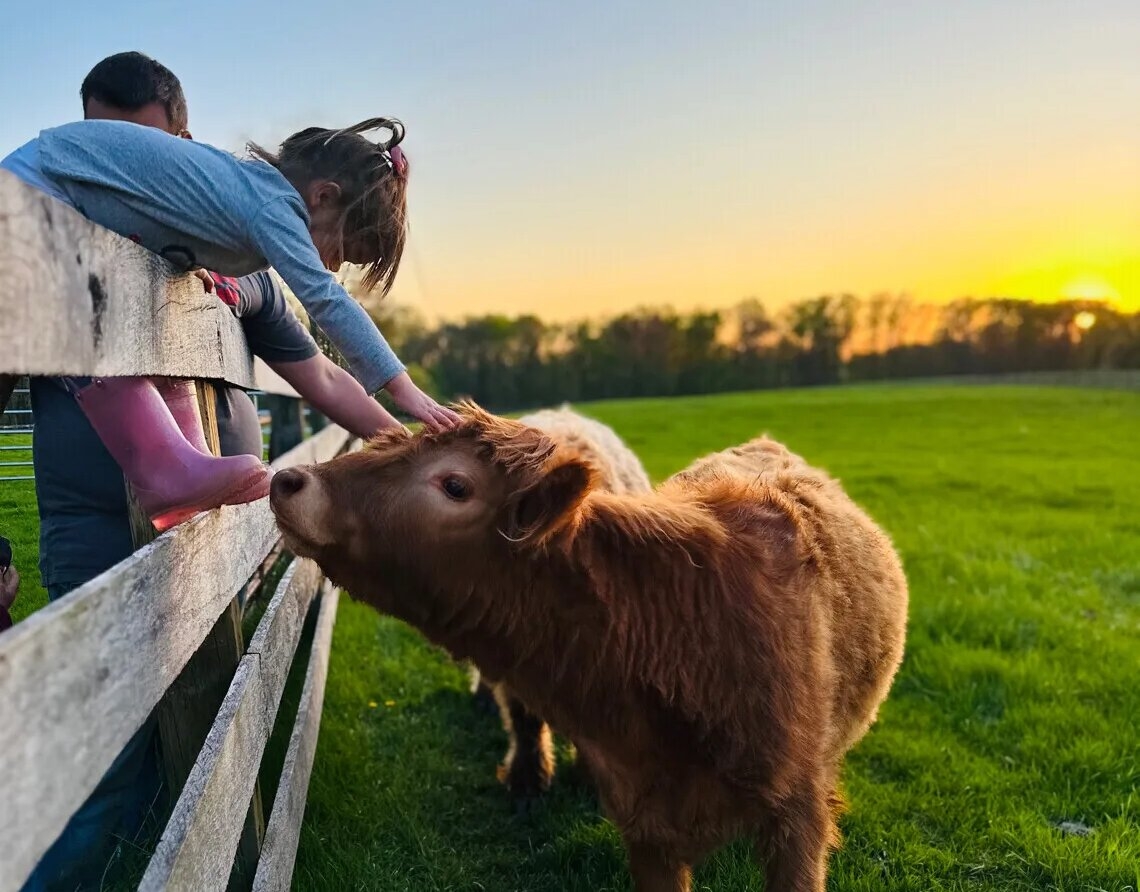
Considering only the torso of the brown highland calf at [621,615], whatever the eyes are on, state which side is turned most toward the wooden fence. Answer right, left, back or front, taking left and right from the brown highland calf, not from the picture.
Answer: front
